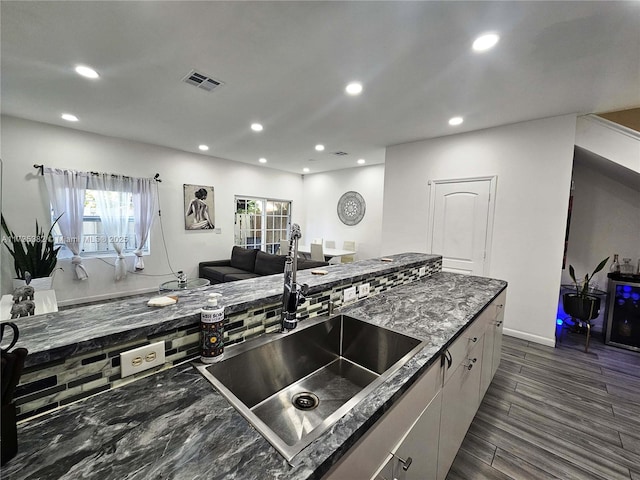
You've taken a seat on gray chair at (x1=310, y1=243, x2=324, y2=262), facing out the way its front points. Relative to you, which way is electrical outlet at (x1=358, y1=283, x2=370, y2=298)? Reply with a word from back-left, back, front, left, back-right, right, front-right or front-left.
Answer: back-right

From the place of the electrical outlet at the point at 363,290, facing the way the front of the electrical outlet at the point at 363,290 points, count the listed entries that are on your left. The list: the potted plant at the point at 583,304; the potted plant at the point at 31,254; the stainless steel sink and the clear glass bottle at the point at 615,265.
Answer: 2

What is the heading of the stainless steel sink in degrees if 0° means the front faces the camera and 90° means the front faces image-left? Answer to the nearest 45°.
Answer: approximately 315°

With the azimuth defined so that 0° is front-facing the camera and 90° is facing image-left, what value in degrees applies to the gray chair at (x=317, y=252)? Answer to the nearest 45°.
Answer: approximately 225°

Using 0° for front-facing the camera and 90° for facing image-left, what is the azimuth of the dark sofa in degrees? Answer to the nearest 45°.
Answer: approximately 45°

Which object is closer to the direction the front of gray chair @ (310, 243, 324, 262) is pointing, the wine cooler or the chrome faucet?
the wine cooler

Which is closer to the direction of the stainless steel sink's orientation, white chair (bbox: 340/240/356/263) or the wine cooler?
the wine cooler

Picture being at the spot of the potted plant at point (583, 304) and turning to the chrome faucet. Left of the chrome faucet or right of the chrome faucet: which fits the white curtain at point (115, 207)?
right

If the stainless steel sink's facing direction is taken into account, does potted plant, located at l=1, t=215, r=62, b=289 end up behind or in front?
behind
